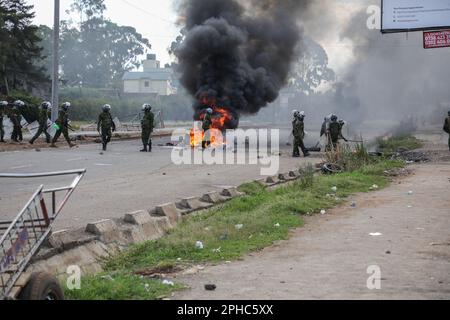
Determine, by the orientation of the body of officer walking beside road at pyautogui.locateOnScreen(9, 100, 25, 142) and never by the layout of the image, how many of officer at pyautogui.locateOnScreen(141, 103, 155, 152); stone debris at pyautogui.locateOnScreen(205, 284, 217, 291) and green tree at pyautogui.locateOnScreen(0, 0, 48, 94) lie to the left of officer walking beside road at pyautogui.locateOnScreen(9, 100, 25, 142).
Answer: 1

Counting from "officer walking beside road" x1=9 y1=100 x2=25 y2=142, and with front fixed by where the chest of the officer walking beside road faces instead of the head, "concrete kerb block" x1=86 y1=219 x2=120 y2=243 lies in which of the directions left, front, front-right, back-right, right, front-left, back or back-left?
right

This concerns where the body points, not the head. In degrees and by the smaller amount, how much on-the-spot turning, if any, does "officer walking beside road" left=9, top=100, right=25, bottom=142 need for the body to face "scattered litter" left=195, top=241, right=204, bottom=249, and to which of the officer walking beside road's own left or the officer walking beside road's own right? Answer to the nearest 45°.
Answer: approximately 90° to the officer walking beside road's own right

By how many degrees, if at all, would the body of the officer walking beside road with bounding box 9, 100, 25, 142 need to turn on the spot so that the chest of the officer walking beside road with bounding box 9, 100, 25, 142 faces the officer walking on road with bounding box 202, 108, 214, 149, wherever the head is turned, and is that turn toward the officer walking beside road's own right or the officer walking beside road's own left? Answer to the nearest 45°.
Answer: approximately 45° to the officer walking beside road's own right

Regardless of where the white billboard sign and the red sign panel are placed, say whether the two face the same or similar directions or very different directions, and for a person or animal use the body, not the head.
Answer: same or similar directions

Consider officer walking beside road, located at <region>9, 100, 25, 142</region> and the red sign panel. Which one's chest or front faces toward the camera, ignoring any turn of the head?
the red sign panel

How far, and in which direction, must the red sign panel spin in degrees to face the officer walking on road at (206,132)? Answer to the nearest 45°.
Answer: approximately 135° to its right

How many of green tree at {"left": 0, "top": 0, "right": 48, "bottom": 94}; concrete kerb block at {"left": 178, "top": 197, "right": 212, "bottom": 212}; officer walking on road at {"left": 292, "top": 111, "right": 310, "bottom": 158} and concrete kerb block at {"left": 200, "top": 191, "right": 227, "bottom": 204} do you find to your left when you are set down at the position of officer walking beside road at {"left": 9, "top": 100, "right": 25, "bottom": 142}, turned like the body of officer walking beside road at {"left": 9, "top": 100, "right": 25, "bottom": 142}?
1

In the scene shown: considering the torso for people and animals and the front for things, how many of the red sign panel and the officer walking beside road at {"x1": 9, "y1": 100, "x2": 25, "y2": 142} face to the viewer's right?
1

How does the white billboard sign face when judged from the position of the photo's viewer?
facing the viewer

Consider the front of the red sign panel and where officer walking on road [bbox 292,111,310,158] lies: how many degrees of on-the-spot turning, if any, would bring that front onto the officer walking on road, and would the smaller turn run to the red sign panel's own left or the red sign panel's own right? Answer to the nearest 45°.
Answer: approximately 135° to the red sign panel's own right
